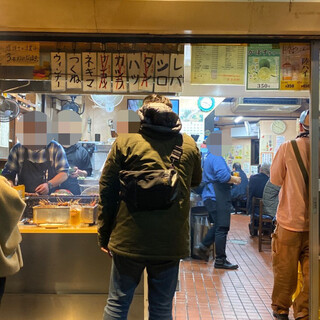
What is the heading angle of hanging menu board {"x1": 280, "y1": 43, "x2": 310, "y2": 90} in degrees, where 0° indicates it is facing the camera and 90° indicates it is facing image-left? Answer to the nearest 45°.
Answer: approximately 0°

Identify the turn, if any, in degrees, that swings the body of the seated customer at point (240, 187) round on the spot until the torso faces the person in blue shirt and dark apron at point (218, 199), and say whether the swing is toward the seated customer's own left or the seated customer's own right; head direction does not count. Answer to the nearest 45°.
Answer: approximately 90° to the seated customer's own left

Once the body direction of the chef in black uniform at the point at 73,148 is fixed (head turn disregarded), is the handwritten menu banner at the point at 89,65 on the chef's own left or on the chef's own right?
on the chef's own left

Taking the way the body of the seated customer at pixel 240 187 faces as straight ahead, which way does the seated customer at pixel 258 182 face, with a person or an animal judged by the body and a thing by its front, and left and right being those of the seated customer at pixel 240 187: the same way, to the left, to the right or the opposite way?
the same way

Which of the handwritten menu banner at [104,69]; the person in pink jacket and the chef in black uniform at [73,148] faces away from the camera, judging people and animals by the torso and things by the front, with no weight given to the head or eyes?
the person in pink jacket

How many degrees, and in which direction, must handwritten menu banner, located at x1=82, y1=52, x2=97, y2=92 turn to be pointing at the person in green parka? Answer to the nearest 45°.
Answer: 0° — it already faces them

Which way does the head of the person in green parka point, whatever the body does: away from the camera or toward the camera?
away from the camera

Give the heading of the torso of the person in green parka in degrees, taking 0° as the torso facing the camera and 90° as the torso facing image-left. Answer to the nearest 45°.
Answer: approximately 180°
